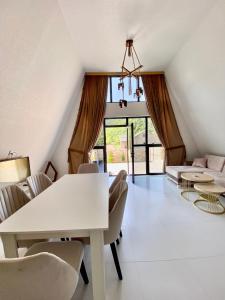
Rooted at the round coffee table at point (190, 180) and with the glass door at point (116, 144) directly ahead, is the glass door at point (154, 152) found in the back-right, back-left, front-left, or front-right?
front-right

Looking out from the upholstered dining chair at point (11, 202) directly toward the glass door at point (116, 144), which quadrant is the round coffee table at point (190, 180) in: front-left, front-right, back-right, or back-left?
front-right

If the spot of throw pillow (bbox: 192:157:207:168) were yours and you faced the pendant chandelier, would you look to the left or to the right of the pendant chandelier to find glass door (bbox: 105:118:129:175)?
right

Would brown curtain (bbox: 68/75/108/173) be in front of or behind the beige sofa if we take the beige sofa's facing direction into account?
in front

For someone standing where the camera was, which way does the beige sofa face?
facing the viewer and to the left of the viewer

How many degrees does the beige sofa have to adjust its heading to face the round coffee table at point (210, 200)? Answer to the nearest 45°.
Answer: approximately 45° to its left

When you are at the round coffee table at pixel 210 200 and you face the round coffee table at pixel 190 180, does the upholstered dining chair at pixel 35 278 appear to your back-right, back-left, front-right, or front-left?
back-left

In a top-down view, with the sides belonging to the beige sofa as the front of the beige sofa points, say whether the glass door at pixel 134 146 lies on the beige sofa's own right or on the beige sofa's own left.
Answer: on the beige sofa's own right

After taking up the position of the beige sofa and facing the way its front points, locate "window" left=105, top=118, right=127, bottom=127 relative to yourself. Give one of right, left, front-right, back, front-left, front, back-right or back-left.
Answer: front-right

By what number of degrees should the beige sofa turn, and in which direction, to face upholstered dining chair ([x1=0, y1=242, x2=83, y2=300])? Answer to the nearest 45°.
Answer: approximately 45° to its left

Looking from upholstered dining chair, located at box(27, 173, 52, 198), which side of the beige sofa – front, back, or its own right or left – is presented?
front

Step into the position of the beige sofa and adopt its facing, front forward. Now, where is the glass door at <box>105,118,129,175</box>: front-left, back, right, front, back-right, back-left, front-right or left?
front-right

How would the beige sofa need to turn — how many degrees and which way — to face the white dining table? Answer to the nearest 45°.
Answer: approximately 45° to its left

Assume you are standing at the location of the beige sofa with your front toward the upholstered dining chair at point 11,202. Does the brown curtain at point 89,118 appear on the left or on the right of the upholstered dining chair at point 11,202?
right

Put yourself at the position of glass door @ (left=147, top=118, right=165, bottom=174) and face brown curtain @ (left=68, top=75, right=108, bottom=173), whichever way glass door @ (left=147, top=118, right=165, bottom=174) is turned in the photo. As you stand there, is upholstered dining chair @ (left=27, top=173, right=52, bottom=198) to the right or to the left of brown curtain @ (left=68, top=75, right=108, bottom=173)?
left
